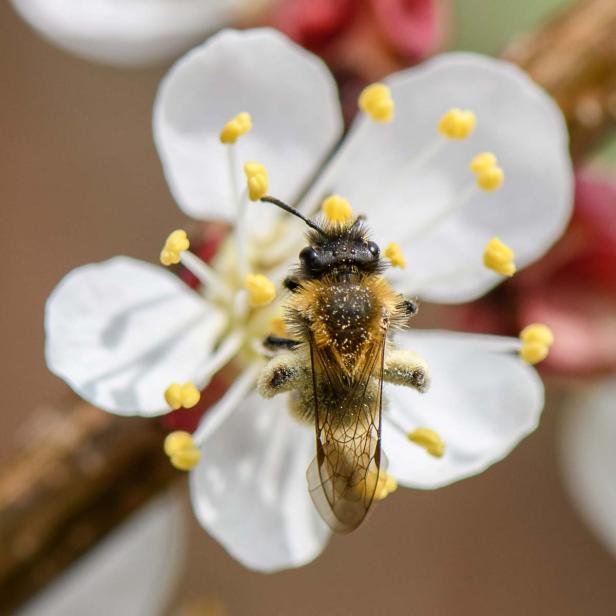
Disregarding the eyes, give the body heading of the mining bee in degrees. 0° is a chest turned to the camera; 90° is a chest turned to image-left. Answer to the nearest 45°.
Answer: approximately 180°

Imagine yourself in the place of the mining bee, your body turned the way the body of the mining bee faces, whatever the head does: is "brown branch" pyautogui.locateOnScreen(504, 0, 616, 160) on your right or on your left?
on your right

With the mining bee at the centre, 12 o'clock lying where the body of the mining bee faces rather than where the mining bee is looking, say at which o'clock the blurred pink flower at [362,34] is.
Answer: The blurred pink flower is roughly at 1 o'clock from the mining bee.
